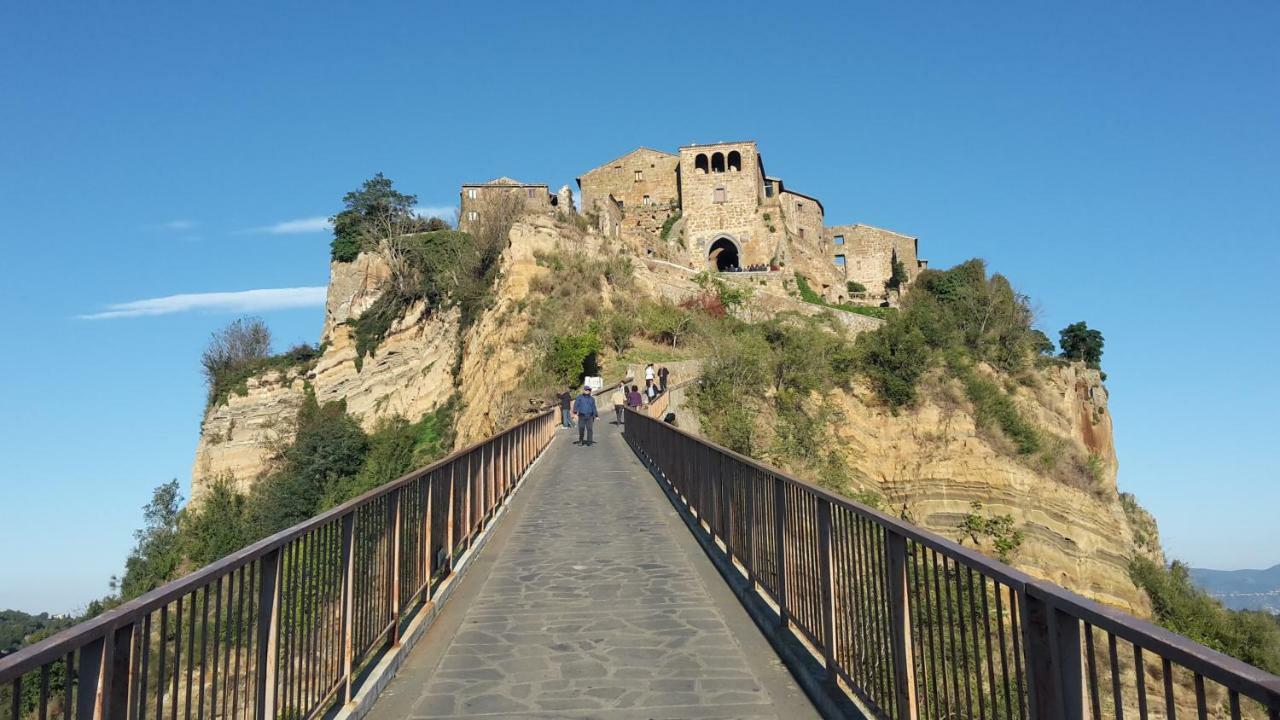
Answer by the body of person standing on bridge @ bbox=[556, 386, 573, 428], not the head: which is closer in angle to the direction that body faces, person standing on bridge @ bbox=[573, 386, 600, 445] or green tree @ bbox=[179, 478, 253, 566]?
the green tree

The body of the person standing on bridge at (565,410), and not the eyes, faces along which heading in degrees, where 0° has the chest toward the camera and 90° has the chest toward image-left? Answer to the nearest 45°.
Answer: approximately 180°

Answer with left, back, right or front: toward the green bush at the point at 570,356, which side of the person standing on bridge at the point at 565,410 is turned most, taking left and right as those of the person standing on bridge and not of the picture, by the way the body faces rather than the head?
right
